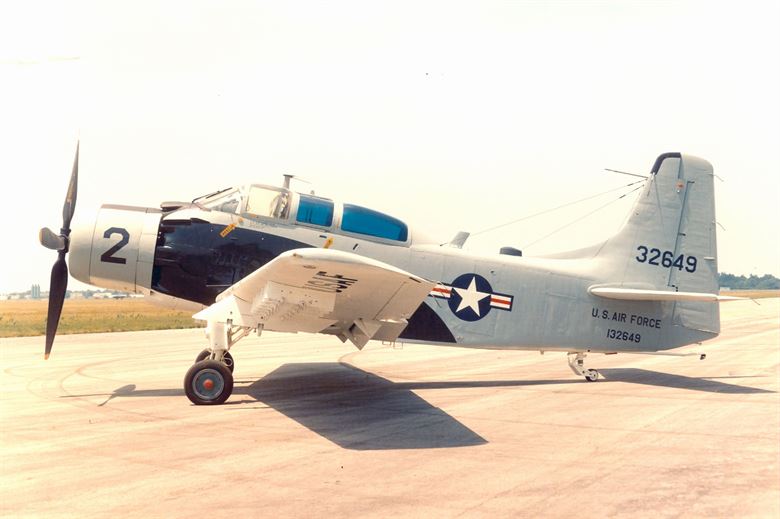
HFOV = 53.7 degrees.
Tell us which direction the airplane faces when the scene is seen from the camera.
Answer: facing to the left of the viewer
